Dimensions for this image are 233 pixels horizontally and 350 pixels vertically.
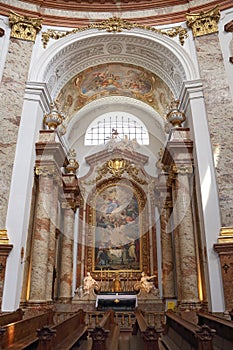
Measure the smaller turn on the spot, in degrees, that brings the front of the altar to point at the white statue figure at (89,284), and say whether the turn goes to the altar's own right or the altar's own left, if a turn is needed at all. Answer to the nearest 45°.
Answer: approximately 135° to the altar's own right

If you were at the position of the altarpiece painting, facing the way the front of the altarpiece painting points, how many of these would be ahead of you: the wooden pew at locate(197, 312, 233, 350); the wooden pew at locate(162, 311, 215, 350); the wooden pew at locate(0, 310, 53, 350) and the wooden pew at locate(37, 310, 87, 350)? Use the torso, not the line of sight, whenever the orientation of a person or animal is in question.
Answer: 4

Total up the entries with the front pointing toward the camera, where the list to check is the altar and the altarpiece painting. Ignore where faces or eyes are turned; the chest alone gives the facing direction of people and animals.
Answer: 2

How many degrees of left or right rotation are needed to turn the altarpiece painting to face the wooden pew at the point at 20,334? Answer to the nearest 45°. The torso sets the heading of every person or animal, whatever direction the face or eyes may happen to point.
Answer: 0° — it already faces it

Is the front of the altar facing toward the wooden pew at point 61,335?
yes

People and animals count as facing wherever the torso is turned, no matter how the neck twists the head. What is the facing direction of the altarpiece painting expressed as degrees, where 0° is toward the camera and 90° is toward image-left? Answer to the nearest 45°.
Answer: approximately 0°

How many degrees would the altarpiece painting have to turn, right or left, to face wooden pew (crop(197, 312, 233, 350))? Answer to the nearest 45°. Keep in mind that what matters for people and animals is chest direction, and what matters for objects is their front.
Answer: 0° — it already faces it
